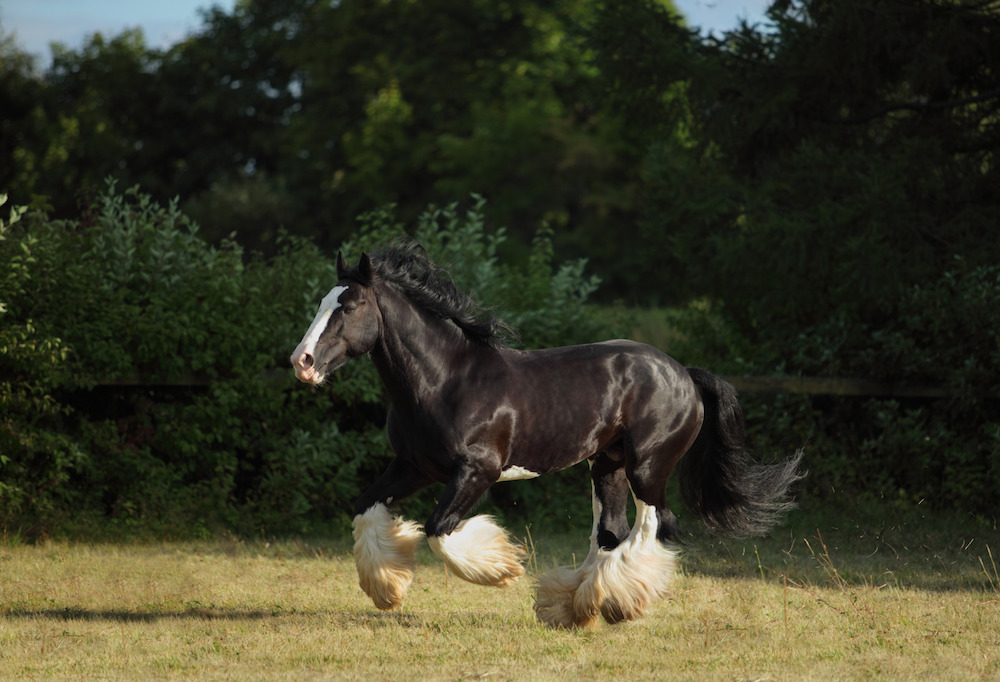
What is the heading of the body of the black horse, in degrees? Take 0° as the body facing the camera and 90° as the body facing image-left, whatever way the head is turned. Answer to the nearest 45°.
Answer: approximately 90°

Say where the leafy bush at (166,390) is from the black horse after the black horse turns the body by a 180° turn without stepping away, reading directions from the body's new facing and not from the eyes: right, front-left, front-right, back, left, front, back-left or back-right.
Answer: back-left
